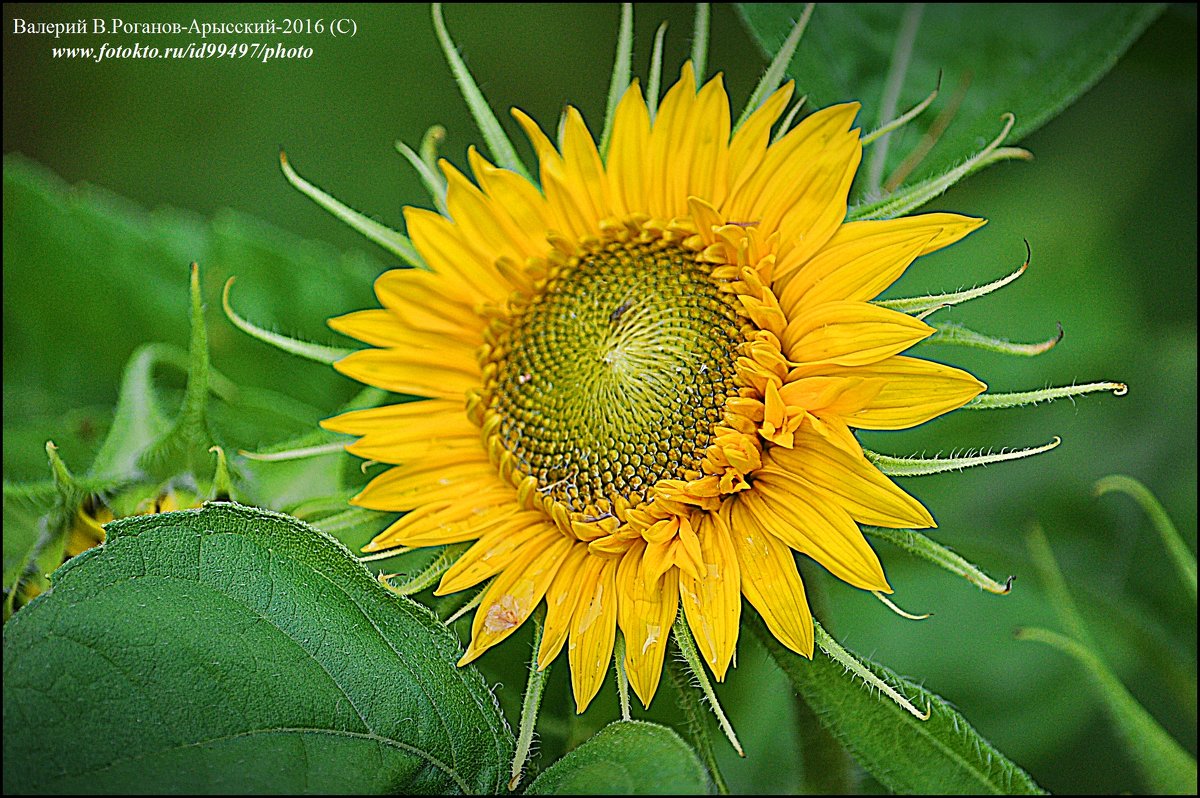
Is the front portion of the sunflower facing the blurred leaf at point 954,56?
no

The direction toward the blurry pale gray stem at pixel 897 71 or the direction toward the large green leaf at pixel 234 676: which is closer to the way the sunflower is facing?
the large green leaf

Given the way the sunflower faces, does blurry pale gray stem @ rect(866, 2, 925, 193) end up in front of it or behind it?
behind

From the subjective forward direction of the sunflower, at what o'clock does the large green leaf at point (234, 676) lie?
The large green leaf is roughly at 2 o'clock from the sunflower.

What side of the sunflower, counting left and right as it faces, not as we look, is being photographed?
front
